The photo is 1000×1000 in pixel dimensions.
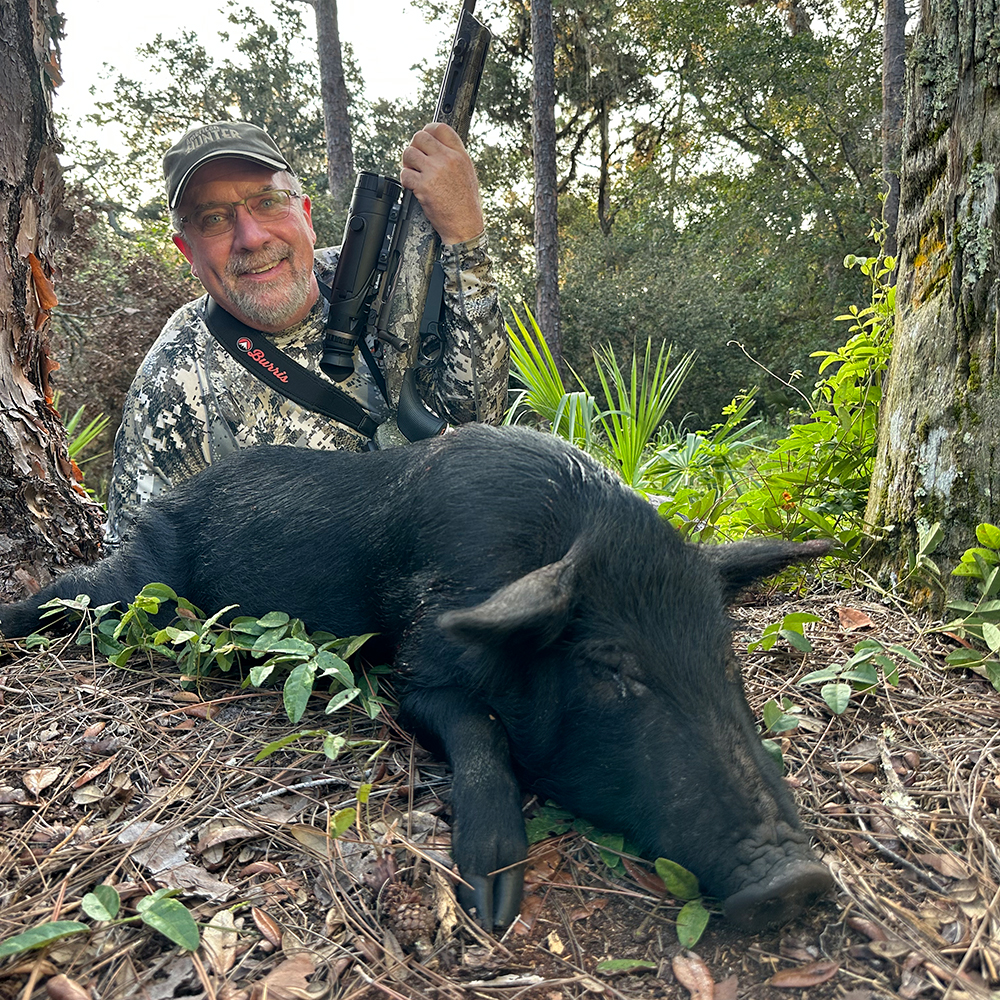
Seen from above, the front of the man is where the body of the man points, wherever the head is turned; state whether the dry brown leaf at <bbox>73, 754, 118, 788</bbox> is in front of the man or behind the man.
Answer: in front

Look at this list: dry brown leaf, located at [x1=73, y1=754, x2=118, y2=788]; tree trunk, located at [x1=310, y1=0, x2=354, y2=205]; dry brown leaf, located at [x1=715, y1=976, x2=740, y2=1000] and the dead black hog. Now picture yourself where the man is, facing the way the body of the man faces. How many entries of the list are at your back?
1

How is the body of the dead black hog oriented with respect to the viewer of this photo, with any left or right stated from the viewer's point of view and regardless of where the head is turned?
facing the viewer and to the right of the viewer

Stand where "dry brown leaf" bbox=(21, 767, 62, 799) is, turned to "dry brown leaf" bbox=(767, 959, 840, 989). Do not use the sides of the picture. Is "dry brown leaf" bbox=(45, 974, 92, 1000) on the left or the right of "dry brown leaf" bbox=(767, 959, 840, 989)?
right

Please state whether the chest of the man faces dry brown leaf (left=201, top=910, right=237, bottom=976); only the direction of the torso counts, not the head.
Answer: yes

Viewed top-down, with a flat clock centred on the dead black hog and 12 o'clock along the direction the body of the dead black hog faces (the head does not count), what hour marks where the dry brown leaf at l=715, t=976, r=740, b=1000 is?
The dry brown leaf is roughly at 1 o'clock from the dead black hog.

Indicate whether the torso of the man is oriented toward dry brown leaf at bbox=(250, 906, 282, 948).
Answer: yes

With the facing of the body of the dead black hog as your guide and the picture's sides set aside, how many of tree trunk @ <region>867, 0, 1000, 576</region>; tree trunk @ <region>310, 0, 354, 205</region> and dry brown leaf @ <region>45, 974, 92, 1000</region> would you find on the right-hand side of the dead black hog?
1

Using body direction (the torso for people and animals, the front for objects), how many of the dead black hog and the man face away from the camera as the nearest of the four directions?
0

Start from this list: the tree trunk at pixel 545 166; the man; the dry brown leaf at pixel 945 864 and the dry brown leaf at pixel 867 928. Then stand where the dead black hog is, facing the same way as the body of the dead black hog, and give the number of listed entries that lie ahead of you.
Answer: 2

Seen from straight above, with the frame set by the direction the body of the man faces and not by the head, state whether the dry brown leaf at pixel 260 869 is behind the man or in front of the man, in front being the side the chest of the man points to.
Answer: in front

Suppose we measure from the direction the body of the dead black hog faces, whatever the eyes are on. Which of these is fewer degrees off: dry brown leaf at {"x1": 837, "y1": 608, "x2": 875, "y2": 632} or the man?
the dry brown leaf

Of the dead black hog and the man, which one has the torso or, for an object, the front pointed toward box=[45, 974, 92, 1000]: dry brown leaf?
the man
